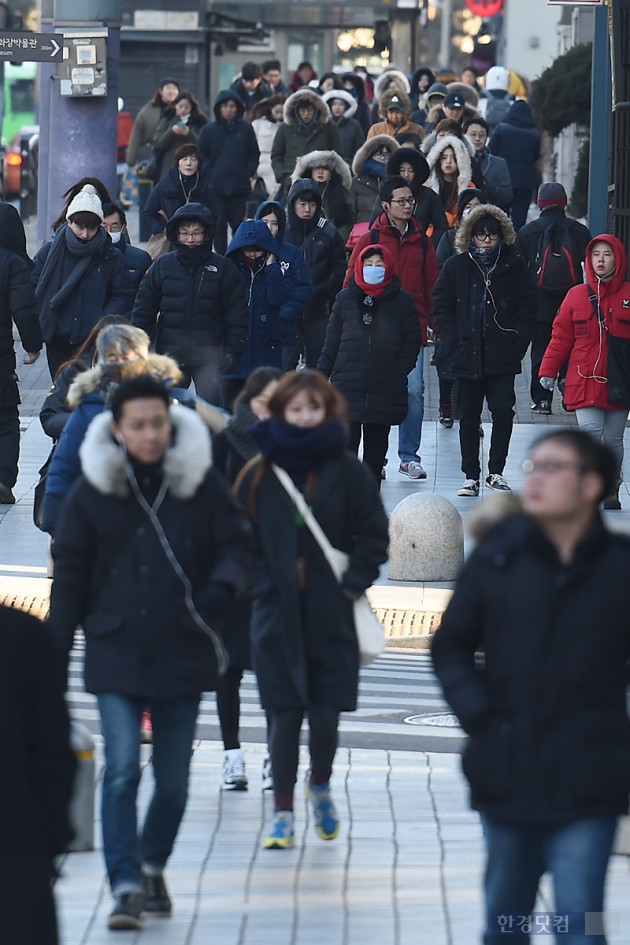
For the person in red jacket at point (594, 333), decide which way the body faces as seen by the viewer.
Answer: toward the camera

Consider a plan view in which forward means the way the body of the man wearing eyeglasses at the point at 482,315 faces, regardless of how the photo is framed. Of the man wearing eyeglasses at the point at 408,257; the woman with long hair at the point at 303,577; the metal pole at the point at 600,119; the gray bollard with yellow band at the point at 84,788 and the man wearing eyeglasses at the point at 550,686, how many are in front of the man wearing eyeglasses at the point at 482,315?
3

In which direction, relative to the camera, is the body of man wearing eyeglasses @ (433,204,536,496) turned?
toward the camera

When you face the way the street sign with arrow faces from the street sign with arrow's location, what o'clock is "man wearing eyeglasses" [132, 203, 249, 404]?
The man wearing eyeglasses is roughly at 11 o'clock from the street sign with arrow.

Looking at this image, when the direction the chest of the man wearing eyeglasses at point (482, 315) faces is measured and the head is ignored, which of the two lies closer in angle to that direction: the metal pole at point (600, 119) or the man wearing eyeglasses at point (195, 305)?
the man wearing eyeglasses

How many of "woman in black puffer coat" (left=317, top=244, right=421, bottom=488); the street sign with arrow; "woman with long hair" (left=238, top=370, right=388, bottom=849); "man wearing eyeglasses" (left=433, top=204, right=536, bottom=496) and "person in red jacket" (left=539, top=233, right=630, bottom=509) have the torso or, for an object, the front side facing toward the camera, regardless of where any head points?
5

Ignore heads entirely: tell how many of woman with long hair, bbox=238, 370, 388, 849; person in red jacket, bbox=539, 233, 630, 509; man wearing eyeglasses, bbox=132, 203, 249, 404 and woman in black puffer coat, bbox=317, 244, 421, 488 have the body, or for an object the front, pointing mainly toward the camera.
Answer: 4

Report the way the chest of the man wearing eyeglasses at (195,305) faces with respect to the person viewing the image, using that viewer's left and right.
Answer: facing the viewer

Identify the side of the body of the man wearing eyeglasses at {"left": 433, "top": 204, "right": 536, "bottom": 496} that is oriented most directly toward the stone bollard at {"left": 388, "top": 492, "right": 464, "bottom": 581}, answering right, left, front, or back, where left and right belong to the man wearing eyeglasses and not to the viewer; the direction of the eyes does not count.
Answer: front

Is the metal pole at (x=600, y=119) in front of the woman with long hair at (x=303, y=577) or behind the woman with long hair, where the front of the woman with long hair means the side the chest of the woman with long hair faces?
behind

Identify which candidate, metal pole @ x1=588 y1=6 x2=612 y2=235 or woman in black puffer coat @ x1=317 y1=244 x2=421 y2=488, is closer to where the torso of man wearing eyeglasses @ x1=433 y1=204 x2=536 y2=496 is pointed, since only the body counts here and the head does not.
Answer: the woman in black puffer coat

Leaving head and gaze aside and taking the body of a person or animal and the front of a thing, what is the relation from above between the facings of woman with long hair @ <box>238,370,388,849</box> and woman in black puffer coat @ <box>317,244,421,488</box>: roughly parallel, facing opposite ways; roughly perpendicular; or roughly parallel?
roughly parallel

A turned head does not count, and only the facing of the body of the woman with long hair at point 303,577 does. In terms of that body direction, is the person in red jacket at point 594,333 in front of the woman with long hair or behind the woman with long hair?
behind

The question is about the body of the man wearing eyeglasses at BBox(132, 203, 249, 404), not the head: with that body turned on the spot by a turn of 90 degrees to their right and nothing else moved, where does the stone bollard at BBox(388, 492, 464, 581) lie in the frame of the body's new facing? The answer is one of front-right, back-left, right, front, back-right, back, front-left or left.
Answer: back-left

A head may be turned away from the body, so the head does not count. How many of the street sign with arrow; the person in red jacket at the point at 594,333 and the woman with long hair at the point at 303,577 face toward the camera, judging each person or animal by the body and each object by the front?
3

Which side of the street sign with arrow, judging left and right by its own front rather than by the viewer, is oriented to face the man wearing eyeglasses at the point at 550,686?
front

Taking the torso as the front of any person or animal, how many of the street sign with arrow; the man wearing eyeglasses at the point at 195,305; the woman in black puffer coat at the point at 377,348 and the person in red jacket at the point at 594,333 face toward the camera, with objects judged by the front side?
4
